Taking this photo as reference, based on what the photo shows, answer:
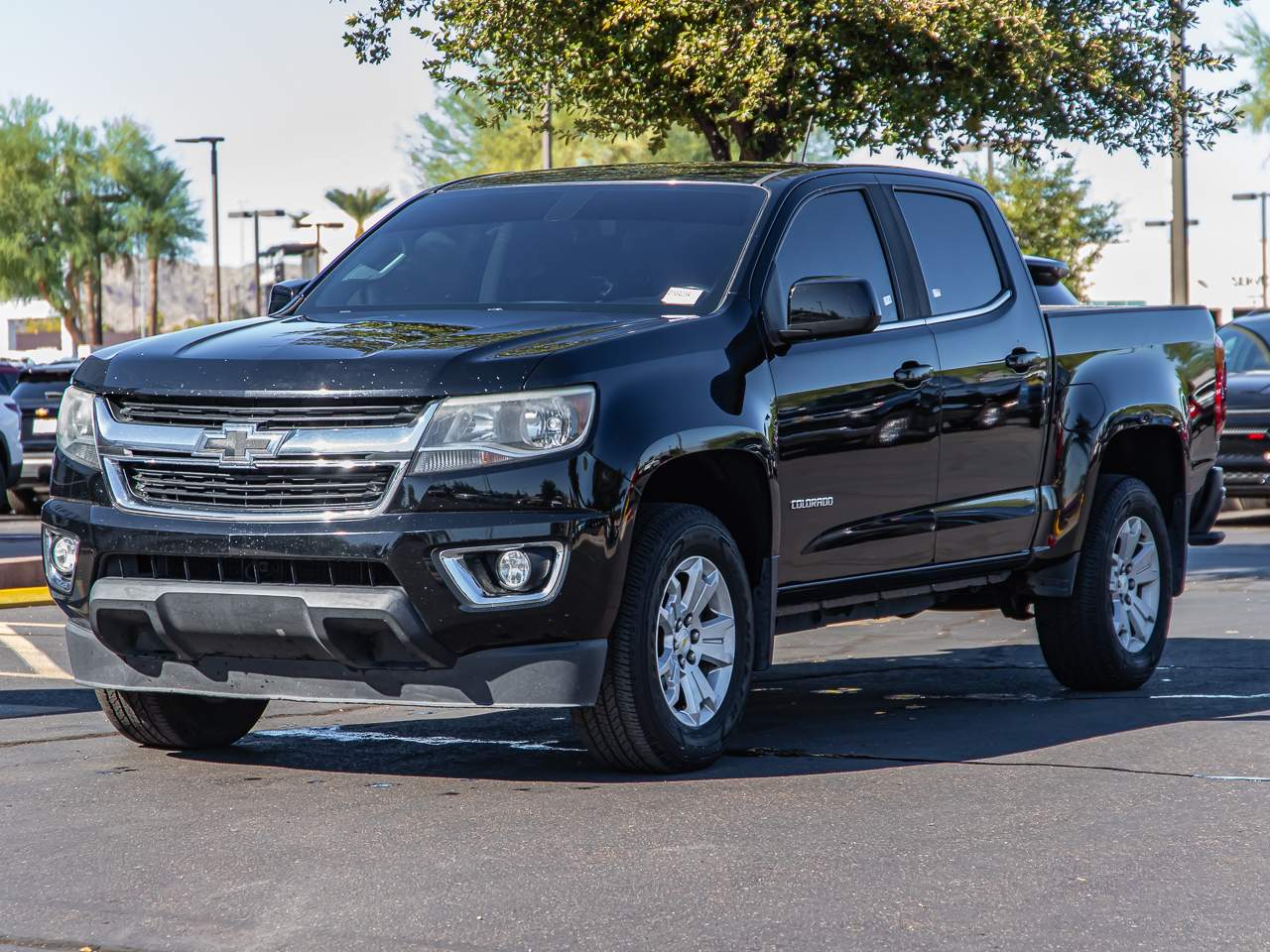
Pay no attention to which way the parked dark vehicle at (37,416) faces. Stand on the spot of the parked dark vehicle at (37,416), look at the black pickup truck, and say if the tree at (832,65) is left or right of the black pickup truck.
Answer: left

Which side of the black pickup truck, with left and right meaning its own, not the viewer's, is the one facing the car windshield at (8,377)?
right

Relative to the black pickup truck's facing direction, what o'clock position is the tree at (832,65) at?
The tree is roughly at 5 o'clock from the black pickup truck.

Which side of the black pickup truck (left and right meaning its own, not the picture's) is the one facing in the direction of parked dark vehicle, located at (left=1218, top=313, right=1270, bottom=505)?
back

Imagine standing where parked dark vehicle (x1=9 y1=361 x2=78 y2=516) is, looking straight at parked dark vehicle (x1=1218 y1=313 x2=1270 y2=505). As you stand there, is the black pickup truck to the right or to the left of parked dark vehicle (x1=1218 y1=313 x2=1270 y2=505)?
right

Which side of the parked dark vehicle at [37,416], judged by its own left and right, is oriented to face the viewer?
back

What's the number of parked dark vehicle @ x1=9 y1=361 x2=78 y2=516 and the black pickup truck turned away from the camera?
1

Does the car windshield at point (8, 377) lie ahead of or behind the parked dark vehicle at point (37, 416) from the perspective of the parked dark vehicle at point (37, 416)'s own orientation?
ahead

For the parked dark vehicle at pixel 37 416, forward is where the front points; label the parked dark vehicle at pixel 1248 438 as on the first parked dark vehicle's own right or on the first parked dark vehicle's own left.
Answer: on the first parked dark vehicle's own right
